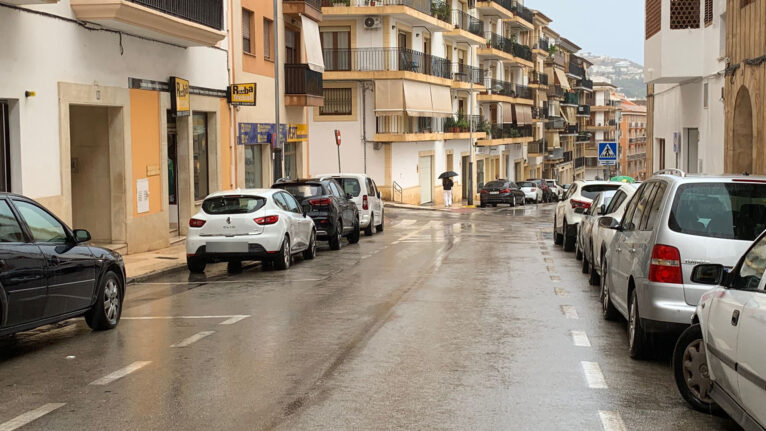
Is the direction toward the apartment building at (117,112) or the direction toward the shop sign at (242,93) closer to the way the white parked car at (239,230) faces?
the shop sign

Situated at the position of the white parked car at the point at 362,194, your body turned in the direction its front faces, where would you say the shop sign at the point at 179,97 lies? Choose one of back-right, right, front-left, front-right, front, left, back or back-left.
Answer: back

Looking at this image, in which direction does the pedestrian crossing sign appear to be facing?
toward the camera

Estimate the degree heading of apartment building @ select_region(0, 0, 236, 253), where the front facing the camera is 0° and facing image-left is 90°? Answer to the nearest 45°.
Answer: approximately 315°

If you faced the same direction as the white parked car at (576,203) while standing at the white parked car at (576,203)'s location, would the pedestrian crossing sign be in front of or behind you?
in front

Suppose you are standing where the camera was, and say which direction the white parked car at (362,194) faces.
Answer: facing away from the viewer and to the right of the viewer

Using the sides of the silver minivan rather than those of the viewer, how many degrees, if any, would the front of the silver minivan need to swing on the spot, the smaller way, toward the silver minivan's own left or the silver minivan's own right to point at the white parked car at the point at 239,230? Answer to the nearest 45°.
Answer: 0° — it already faces it

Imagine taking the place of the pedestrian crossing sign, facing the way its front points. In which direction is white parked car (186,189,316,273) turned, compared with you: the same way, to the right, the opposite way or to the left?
the opposite way

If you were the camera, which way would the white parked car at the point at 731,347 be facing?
facing away from the viewer and to the left of the viewer

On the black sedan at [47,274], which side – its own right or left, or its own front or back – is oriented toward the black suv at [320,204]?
front

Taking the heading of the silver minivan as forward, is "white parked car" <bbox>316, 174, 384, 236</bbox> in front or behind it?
in front

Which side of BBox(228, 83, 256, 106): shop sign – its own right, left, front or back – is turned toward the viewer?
front

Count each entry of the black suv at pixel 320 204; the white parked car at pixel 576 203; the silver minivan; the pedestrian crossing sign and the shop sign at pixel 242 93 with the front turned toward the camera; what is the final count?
2

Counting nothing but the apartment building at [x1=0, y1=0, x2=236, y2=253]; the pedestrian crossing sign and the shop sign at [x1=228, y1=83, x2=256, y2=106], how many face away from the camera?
0

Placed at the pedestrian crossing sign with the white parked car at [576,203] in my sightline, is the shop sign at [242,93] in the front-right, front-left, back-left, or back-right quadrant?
front-right

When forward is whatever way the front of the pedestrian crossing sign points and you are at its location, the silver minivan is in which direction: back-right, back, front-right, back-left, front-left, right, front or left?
front

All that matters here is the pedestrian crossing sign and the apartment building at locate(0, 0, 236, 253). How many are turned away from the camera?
0
